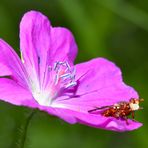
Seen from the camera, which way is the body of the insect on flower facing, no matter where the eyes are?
to the viewer's right
